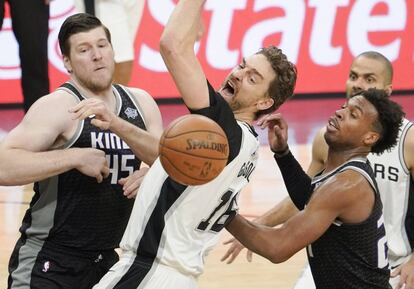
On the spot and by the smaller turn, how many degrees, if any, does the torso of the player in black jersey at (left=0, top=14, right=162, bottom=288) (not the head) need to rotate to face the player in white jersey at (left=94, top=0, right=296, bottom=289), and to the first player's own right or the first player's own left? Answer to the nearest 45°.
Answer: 0° — they already face them

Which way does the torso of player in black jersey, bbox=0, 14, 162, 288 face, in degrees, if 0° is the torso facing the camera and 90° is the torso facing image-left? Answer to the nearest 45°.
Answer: approximately 315°

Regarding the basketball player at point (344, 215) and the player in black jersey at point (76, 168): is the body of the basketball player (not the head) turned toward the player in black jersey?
yes

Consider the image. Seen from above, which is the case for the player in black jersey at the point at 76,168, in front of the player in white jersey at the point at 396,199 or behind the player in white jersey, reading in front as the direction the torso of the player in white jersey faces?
in front

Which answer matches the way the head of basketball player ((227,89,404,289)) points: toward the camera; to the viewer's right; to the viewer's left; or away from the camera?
to the viewer's left

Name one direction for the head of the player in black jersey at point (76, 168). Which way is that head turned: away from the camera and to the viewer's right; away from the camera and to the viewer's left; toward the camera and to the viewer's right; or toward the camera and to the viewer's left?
toward the camera and to the viewer's right

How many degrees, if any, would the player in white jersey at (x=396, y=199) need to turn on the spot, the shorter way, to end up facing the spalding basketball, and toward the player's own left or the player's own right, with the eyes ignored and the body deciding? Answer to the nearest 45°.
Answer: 0° — they already face it

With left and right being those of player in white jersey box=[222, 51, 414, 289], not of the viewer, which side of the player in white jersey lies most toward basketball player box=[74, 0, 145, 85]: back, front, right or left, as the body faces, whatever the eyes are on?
right

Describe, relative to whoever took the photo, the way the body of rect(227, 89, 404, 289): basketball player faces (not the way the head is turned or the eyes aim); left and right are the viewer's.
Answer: facing to the left of the viewer

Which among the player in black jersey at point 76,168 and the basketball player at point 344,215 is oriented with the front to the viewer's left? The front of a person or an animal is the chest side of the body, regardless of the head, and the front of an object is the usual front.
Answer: the basketball player

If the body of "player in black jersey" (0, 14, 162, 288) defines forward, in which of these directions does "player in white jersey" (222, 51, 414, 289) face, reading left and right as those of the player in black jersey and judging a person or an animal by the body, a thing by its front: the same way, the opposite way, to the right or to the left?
to the right

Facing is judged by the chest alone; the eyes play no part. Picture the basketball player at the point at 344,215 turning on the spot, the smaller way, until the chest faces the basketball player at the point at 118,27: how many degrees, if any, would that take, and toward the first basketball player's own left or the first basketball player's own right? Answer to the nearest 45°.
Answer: approximately 45° to the first basketball player's own right

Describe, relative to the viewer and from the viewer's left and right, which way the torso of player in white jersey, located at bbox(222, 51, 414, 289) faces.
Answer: facing the viewer and to the left of the viewer

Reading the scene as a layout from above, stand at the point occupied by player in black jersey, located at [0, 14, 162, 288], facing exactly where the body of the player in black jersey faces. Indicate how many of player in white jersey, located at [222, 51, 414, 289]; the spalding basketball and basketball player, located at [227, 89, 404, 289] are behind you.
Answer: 0

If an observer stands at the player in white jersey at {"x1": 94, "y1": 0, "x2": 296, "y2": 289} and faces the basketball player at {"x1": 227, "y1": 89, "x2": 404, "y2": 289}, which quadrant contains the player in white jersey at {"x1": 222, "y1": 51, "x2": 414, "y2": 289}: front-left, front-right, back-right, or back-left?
front-left
